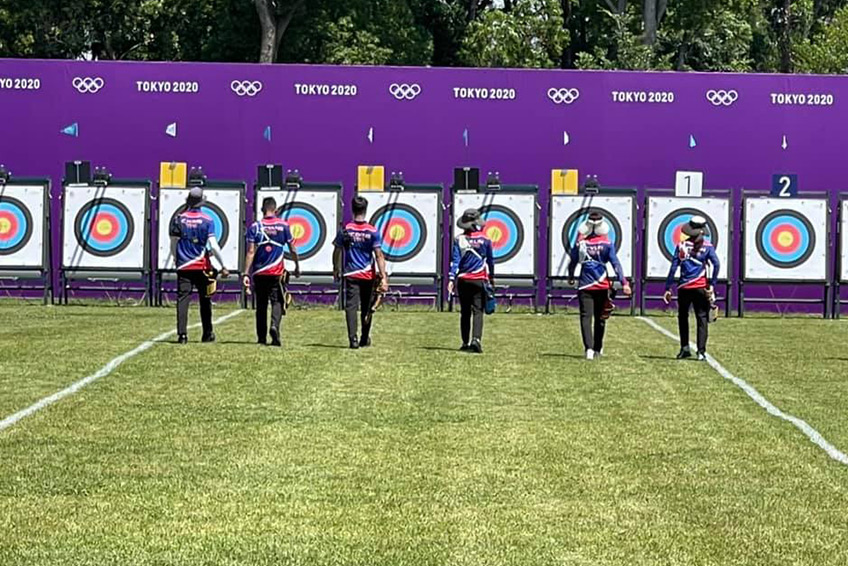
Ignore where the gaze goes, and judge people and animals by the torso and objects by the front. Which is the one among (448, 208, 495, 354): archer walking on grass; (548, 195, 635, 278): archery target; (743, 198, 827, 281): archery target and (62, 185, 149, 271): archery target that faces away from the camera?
the archer walking on grass

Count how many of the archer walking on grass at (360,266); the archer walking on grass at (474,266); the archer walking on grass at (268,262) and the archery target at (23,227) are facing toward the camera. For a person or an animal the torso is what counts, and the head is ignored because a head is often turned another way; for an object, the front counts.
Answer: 1

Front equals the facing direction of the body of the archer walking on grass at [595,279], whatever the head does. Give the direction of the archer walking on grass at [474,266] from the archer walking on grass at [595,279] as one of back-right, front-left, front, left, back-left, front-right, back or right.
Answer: left

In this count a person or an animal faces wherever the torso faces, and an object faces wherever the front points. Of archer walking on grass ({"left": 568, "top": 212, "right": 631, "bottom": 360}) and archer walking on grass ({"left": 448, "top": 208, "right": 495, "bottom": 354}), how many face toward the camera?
0

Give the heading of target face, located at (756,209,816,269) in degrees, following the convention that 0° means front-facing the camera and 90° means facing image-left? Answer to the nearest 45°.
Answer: approximately 0°

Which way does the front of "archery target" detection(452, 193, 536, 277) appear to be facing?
toward the camera

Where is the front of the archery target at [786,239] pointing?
toward the camera

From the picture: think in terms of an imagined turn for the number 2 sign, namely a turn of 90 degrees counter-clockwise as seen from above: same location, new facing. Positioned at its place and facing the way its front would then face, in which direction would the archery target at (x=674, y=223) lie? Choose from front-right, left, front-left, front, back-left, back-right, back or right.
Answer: back-right

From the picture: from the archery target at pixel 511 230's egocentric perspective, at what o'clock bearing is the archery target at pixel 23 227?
the archery target at pixel 23 227 is roughly at 3 o'clock from the archery target at pixel 511 230.

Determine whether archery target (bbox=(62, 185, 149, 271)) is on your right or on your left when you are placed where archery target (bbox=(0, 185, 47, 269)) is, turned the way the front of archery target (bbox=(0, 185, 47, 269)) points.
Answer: on your left

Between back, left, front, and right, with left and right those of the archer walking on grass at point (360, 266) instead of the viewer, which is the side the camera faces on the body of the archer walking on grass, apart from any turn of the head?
back

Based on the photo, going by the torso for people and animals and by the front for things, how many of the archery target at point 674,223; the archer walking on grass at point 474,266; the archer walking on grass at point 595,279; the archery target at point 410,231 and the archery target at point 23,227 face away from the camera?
2

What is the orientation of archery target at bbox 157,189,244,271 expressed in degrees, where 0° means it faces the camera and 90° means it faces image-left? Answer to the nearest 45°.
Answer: approximately 0°

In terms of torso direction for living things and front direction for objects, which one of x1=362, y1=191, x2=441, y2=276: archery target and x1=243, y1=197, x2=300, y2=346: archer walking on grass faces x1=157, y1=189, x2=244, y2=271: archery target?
the archer walking on grass

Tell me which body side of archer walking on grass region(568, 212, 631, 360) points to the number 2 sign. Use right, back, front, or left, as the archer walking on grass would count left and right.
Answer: front

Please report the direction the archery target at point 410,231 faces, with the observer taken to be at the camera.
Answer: facing the viewer
